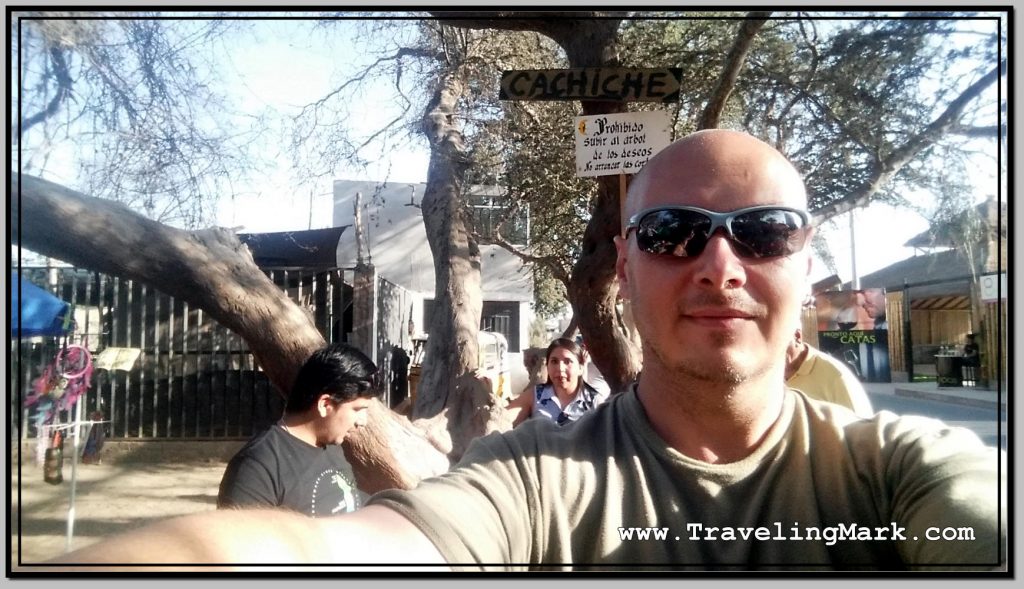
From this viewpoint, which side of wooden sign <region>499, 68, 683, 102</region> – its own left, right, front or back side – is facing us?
front

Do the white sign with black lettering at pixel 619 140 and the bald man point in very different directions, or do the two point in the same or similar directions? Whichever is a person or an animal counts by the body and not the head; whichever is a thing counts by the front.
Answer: same or similar directions

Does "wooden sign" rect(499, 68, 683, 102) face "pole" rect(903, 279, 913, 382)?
no

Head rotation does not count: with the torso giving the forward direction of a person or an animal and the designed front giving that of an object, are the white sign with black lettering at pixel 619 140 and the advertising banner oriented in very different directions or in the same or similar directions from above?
same or similar directions

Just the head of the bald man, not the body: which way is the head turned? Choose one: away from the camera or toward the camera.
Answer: toward the camera

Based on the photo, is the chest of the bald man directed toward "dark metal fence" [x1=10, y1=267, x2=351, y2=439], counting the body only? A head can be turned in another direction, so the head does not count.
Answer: no

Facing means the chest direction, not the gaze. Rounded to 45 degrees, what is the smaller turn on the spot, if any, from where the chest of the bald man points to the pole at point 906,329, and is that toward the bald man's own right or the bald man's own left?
approximately 135° to the bald man's own left

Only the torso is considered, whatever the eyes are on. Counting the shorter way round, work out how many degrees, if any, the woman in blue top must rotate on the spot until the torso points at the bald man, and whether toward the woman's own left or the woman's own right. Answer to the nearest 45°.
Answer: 0° — they already face them

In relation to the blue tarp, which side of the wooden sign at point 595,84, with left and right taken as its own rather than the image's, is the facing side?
right

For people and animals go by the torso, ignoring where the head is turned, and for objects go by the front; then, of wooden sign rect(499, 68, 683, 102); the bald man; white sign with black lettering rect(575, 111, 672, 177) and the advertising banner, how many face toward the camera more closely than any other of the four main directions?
4

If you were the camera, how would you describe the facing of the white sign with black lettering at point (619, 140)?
facing the viewer

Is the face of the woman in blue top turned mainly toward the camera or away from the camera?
toward the camera

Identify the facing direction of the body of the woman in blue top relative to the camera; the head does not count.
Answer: toward the camera

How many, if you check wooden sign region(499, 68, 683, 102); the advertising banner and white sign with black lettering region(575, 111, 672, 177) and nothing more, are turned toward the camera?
3

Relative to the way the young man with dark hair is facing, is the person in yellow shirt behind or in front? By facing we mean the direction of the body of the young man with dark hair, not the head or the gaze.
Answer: in front

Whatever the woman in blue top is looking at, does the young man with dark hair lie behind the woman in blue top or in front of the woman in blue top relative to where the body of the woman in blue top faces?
in front

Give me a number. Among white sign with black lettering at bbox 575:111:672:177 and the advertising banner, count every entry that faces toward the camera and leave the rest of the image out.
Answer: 2
